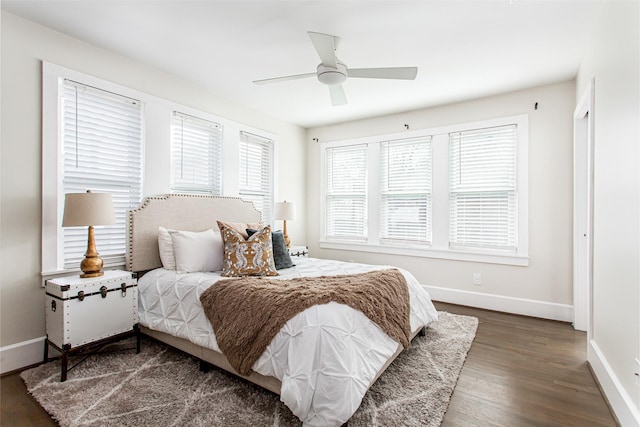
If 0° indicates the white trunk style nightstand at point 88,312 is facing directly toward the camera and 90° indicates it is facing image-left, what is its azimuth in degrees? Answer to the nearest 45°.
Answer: approximately 315°

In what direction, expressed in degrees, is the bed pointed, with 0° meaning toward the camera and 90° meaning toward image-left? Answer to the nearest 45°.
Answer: approximately 315°

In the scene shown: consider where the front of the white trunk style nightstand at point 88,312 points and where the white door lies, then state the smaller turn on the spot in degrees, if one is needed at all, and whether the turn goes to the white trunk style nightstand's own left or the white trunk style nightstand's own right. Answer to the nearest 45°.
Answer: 0° — it already faces it

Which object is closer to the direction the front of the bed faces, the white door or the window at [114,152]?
the white door

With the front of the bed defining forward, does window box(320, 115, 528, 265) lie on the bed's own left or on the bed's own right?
on the bed's own left

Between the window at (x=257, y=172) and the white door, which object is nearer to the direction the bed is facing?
the white door
